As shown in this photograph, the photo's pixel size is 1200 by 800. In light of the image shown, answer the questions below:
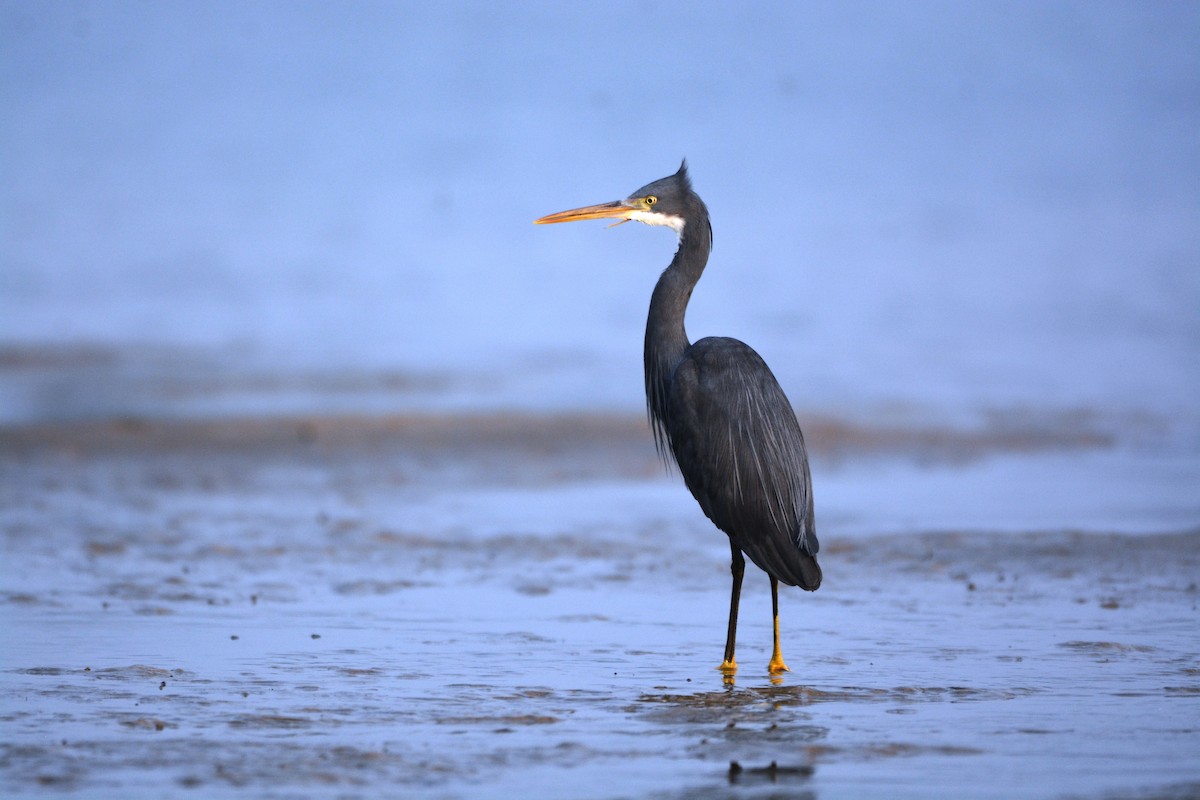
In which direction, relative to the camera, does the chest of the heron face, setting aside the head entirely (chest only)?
to the viewer's left

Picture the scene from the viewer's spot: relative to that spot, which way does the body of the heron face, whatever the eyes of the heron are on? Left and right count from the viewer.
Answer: facing to the left of the viewer
